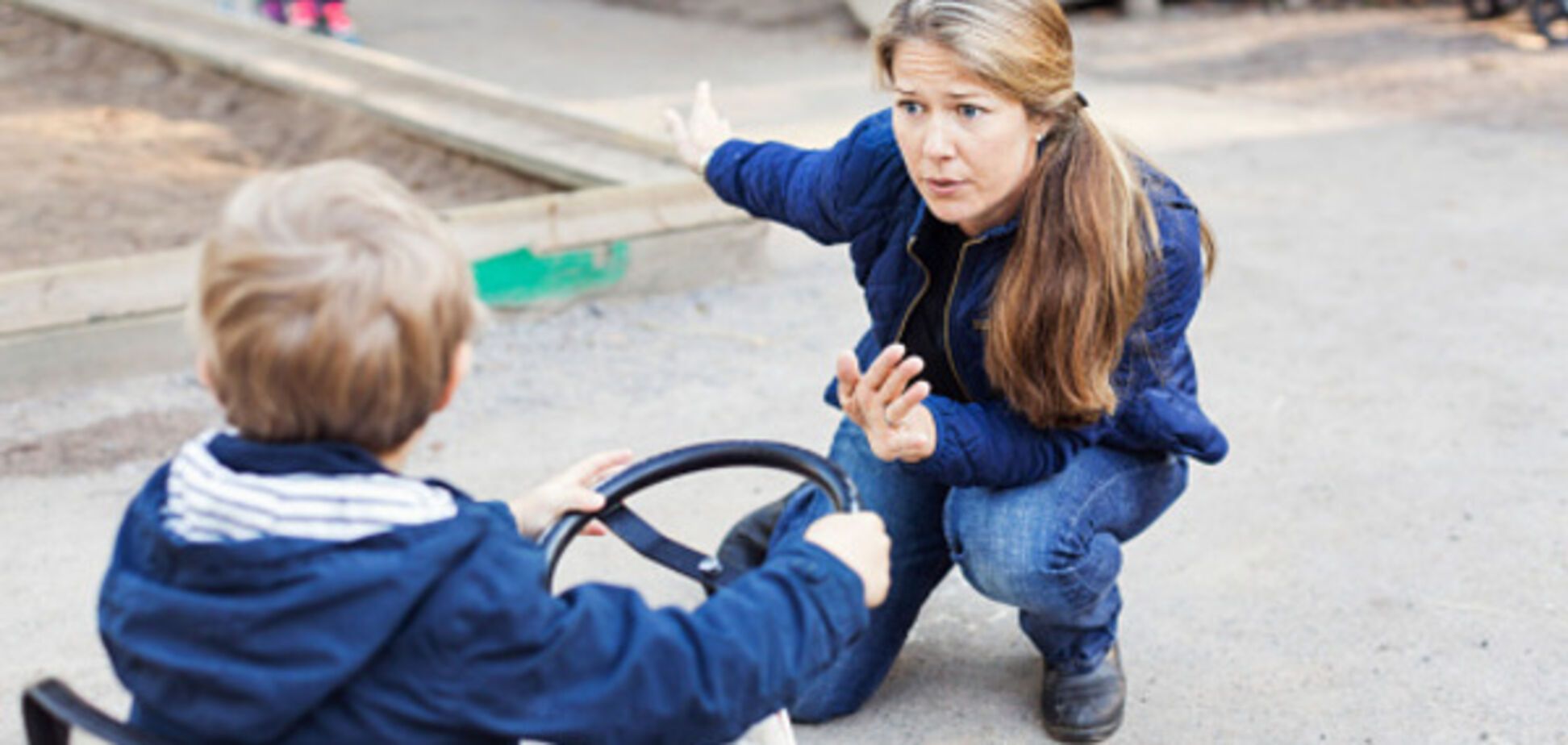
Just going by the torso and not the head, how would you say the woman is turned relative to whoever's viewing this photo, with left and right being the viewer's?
facing the viewer and to the left of the viewer

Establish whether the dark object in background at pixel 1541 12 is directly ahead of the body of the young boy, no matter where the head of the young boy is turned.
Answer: yes

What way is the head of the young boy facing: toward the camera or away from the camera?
away from the camera

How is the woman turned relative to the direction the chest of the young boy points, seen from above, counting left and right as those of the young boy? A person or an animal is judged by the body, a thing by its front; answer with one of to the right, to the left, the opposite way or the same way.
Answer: the opposite way

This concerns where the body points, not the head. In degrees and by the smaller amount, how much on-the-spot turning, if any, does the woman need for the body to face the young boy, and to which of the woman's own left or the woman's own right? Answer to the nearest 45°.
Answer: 0° — they already face them

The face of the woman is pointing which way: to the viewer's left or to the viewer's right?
to the viewer's left

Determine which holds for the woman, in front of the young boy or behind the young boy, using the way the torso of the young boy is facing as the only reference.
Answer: in front

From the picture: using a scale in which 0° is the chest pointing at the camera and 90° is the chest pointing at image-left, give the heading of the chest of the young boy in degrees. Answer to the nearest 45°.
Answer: approximately 225°

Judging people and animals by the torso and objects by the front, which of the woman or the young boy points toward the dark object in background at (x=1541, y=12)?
the young boy
